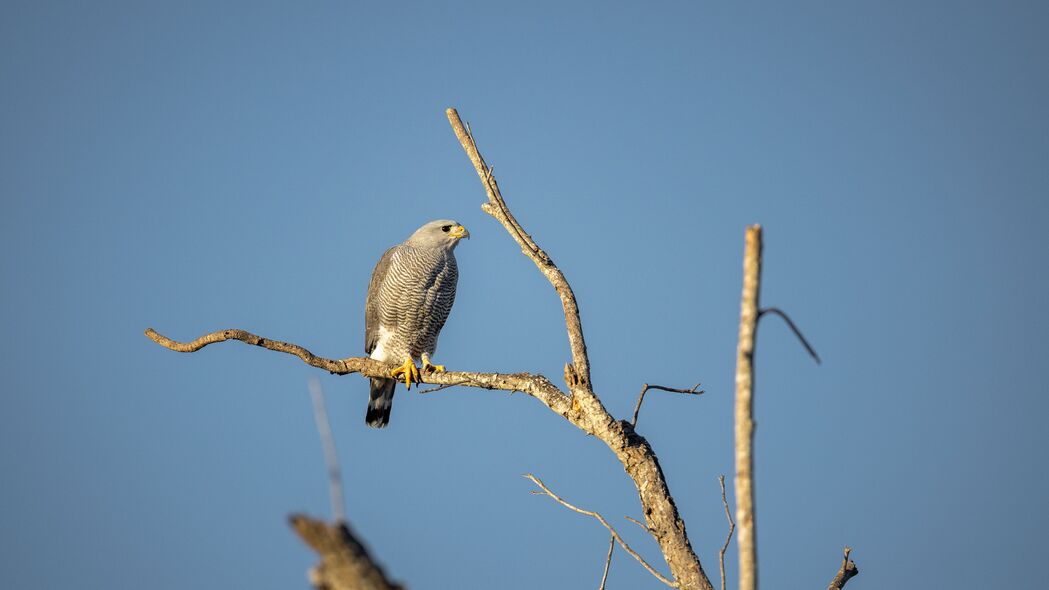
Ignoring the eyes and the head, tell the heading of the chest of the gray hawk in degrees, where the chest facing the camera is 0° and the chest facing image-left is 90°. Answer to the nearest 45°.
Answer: approximately 315°
